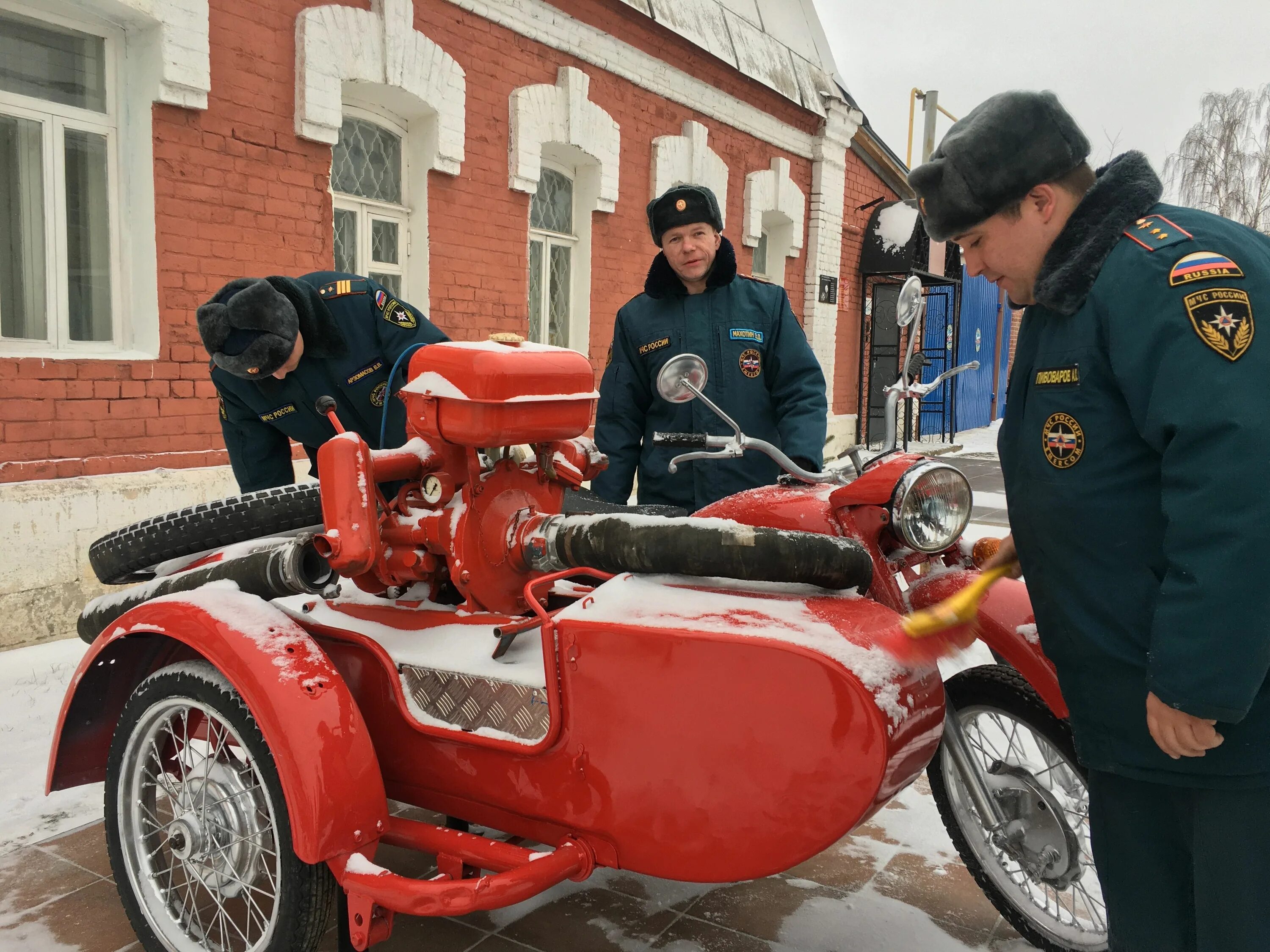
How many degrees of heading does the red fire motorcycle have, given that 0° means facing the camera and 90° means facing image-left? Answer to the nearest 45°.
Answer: approximately 315°

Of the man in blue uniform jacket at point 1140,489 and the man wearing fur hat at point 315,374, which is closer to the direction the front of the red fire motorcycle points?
the man in blue uniform jacket

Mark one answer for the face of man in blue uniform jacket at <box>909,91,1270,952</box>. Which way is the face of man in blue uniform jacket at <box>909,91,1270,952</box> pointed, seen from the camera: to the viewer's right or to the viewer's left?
to the viewer's left

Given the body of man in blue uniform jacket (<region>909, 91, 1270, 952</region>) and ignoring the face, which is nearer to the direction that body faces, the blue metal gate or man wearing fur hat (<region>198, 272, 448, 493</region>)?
the man wearing fur hat

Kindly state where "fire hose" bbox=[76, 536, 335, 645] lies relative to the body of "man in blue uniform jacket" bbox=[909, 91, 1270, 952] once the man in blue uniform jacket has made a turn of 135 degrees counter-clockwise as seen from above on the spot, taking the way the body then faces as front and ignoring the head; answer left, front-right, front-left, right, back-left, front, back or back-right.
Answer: back

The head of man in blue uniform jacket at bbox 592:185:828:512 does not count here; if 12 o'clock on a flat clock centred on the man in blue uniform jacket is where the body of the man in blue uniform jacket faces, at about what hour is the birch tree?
The birch tree is roughly at 7 o'clock from the man in blue uniform jacket.

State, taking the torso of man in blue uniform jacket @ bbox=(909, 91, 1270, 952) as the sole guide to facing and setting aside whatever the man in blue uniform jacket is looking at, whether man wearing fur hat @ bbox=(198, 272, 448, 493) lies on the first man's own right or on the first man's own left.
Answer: on the first man's own right

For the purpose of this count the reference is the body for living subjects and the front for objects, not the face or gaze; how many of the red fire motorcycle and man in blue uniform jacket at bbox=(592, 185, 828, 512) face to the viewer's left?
0

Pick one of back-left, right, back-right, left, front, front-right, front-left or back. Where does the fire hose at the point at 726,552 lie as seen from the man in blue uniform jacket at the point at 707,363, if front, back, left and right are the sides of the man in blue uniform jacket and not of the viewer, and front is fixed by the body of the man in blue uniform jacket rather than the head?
front

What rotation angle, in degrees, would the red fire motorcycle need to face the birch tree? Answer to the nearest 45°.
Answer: approximately 90° to its left

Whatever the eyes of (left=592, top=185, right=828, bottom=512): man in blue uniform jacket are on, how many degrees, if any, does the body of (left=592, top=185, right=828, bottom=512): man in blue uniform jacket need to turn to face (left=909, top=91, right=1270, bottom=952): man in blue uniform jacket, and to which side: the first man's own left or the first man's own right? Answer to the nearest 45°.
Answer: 0° — they already face them

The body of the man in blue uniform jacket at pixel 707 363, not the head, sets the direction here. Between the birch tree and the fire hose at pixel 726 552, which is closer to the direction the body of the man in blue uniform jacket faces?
the fire hose

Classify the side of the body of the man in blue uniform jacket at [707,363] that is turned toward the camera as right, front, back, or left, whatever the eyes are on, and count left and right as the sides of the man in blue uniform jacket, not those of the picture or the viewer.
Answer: front

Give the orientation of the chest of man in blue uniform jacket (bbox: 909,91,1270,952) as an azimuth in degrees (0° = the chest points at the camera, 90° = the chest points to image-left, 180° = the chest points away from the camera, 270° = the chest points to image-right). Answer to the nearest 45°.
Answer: approximately 45°

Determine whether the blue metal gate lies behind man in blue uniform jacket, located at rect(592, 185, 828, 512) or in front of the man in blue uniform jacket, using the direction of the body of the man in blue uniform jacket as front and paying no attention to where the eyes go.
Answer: behind
